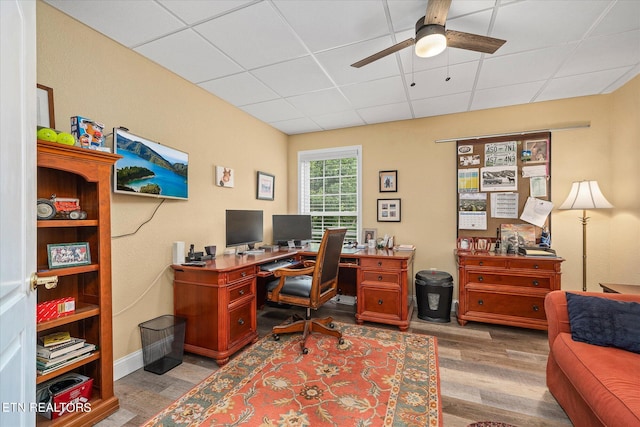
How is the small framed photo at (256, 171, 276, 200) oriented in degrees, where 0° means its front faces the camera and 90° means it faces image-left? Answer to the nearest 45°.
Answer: approximately 315°

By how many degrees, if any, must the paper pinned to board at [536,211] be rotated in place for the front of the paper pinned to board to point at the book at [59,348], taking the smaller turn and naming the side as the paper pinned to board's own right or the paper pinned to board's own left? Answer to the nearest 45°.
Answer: approximately 45° to the paper pinned to board's own right

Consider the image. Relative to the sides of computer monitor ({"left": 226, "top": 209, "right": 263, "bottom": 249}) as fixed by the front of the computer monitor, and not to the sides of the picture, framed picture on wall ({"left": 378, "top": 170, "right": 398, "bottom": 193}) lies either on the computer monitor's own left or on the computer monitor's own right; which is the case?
on the computer monitor's own left

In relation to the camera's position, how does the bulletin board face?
facing the viewer

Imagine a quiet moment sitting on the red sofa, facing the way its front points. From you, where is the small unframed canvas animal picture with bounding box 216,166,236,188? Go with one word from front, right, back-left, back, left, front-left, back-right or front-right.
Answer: front-right

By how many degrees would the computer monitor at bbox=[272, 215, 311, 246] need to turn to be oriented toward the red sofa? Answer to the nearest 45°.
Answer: approximately 45° to its left

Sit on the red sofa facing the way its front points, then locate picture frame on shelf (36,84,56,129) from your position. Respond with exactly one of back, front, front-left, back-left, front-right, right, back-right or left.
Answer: front

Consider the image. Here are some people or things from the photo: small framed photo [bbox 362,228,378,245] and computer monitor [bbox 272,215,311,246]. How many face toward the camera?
2

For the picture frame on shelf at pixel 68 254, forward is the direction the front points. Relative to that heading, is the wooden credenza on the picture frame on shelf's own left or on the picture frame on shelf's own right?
on the picture frame on shelf's own left

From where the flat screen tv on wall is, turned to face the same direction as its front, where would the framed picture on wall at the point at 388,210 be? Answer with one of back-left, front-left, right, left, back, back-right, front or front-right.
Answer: front-left

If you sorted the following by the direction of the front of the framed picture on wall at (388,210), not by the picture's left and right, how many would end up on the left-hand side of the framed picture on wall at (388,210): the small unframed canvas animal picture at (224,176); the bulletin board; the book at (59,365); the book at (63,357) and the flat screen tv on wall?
1

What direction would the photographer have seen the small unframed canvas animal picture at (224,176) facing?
facing the viewer and to the right of the viewer

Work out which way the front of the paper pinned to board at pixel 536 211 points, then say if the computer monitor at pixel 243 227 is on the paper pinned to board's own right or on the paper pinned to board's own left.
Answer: on the paper pinned to board's own right

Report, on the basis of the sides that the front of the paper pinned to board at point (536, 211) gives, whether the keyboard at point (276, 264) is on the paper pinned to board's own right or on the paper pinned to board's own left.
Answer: on the paper pinned to board's own right

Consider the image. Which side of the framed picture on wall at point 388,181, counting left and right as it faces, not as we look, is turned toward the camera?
front
